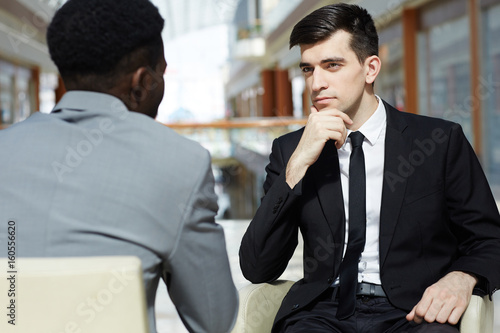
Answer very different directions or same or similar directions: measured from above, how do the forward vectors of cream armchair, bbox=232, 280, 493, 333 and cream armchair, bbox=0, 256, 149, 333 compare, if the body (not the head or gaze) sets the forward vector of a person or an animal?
very different directions

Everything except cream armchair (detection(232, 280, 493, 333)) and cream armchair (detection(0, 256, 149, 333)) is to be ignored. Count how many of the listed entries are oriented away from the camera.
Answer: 1

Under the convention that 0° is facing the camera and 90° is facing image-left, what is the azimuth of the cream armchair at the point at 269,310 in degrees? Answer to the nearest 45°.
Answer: approximately 0°

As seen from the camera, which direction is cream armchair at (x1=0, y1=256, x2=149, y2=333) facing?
away from the camera

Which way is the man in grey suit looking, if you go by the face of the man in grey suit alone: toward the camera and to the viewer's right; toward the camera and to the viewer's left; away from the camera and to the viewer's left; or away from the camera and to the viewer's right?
away from the camera and to the viewer's right

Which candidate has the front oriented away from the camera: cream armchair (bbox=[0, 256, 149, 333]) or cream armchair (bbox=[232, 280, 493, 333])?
cream armchair (bbox=[0, 256, 149, 333])
